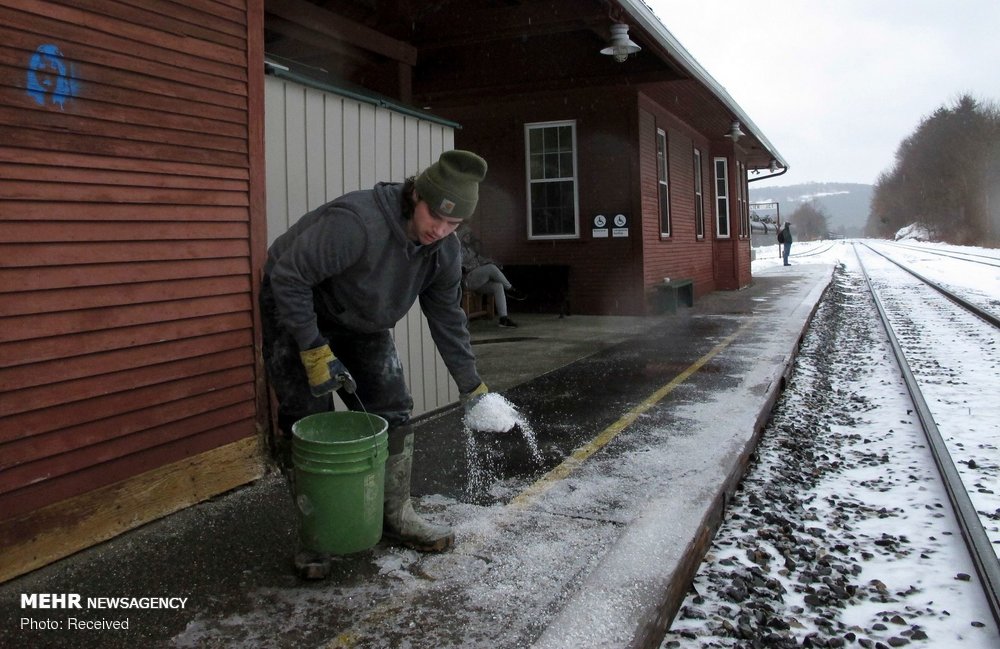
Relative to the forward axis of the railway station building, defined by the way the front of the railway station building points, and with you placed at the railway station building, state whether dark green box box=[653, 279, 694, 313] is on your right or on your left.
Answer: on your left

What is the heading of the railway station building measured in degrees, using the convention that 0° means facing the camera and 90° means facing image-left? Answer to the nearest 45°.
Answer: approximately 315°
